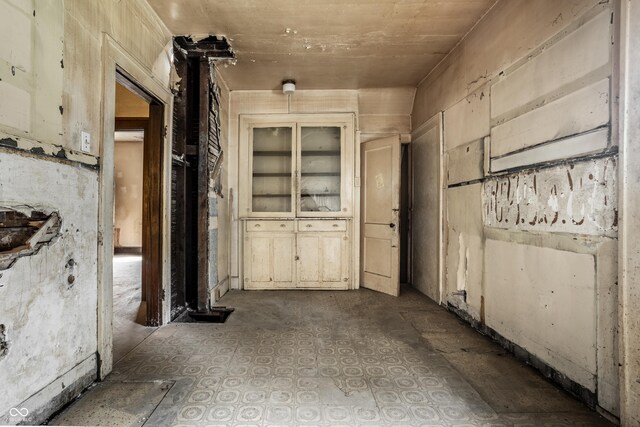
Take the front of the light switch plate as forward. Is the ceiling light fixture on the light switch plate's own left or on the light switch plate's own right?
on the light switch plate's own left

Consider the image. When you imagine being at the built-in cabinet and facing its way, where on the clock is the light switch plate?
The light switch plate is roughly at 1 o'clock from the built-in cabinet.

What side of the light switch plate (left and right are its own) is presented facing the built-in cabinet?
left

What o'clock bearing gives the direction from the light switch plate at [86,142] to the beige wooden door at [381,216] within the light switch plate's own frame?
The beige wooden door is roughly at 10 o'clock from the light switch plate.

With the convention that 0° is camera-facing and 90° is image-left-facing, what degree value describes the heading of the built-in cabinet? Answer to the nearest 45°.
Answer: approximately 0°

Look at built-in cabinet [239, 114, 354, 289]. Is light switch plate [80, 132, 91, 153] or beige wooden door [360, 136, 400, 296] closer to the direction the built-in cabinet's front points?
the light switch plate

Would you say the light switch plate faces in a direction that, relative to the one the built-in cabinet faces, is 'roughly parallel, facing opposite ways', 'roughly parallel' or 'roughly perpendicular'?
roughly perpendicular

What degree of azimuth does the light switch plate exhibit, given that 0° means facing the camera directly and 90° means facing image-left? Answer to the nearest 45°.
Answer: approximately 315°
